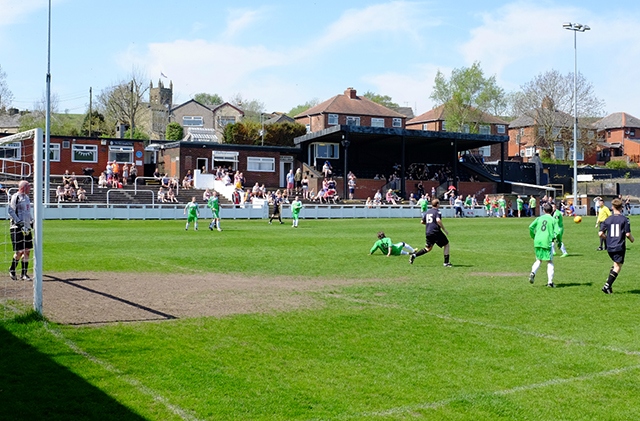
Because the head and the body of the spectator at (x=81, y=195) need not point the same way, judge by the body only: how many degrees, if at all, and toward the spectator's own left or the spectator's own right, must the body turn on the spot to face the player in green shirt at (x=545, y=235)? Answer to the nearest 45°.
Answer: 0° — they already face them

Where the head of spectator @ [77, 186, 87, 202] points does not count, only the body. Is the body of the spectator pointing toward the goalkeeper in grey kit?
yes

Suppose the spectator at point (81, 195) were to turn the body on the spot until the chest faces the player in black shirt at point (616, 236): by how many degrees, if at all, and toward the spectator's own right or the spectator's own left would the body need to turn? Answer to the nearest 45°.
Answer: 0° — they already face them

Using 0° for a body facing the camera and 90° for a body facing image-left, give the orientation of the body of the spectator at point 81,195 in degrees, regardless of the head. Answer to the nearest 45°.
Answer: approximately 0°
